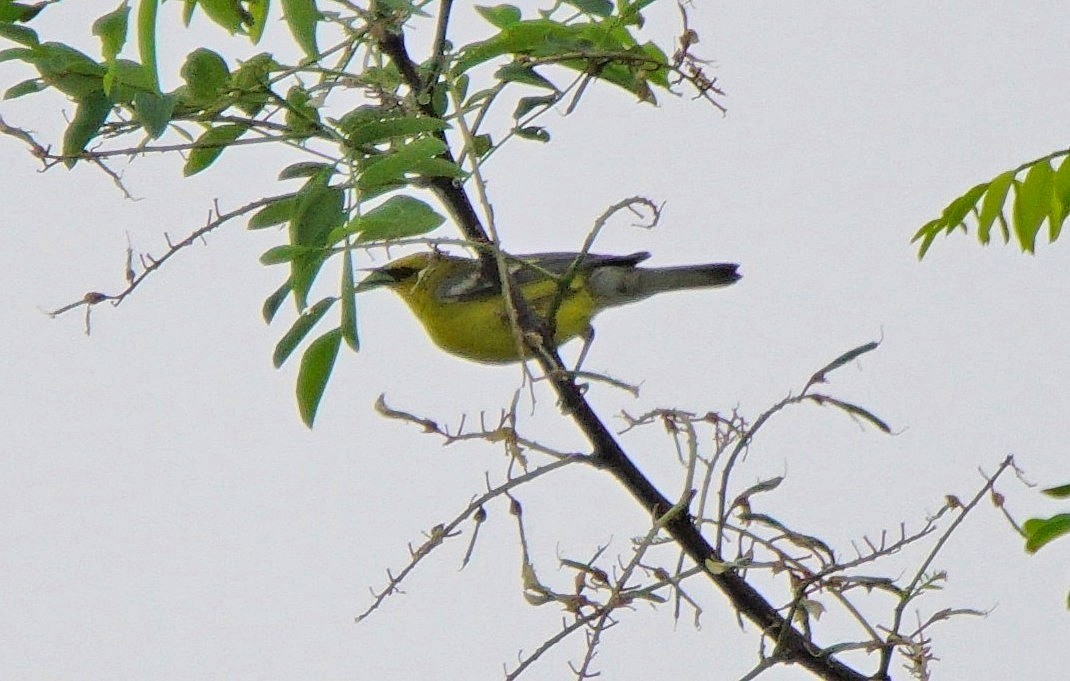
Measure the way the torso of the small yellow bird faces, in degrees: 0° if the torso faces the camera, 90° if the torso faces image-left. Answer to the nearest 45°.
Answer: approximately 90°
